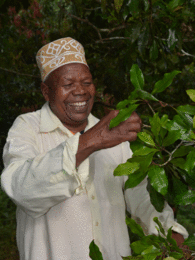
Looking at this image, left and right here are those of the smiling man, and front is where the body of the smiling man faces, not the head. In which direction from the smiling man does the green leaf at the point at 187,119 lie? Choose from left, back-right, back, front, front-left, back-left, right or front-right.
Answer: front

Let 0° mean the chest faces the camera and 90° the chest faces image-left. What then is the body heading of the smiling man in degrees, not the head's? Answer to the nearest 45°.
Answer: approximately 315°

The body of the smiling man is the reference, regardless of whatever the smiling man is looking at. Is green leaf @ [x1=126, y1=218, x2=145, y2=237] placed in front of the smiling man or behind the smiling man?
in front

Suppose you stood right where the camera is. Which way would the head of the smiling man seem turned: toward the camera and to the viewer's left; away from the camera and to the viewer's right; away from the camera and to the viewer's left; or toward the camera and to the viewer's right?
toward the camera and to the viewer's right

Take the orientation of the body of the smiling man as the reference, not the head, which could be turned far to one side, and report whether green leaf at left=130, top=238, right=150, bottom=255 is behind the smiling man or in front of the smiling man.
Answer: in front

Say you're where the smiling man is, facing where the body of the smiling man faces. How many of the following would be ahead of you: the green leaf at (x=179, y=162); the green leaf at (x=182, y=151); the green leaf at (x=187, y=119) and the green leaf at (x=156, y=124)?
4
